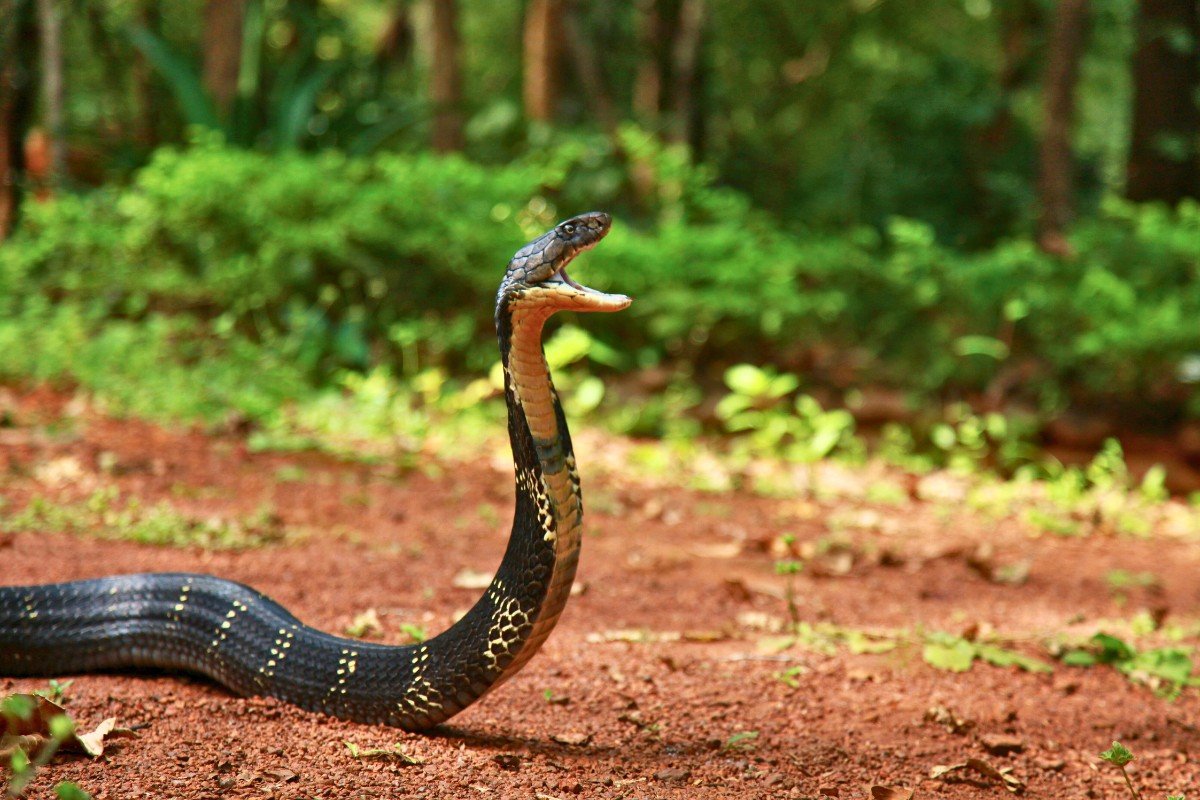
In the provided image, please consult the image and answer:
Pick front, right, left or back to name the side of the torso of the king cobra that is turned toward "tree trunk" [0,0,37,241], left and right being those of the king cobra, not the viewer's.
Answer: left

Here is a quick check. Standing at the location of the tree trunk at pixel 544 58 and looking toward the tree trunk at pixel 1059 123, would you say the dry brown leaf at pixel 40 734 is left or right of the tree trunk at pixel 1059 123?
right

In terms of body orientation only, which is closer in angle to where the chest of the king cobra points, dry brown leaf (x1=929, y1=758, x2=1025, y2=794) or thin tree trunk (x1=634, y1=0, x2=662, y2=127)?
the dry brown leaf

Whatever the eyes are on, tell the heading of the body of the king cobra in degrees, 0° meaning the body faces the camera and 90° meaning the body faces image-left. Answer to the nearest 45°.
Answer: approximately 270°

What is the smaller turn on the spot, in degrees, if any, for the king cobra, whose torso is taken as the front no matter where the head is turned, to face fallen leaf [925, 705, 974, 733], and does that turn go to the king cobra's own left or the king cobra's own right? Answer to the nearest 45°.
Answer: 0° — it already faces it

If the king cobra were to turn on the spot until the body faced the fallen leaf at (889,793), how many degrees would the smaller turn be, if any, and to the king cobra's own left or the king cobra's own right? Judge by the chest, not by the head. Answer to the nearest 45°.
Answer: approximately 45° to the king cobra's own right

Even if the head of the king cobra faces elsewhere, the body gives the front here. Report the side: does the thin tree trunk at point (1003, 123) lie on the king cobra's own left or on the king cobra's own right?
on the king cobra's own left

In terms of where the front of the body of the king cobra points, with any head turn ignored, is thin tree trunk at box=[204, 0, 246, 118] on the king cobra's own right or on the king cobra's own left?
on the king cobra's own left

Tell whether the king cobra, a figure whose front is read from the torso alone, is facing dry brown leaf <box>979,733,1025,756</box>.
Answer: yes

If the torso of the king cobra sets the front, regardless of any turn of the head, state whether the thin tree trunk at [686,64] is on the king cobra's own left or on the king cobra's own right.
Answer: on the king cobra's own left

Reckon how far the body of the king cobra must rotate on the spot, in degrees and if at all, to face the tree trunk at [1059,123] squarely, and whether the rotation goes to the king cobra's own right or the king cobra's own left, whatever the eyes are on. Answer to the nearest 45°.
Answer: approximately 45° to the king cobra's own left
